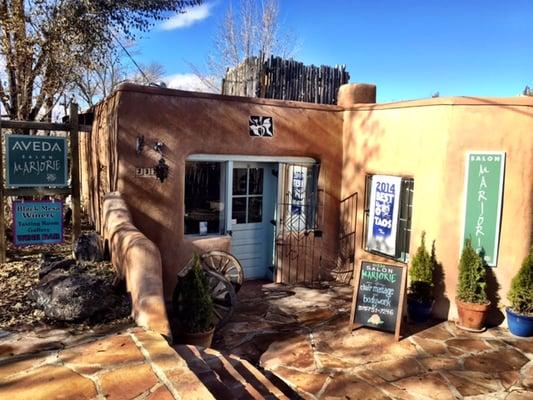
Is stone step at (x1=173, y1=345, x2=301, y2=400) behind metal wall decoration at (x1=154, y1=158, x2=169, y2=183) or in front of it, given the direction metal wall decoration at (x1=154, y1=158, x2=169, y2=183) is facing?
in front

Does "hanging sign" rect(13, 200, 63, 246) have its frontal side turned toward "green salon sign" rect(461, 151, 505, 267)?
no

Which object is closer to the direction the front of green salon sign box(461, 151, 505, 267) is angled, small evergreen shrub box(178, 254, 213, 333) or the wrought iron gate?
the small evergreen shrub

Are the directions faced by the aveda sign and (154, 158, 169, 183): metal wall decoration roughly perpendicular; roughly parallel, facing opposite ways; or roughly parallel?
roughly parallel

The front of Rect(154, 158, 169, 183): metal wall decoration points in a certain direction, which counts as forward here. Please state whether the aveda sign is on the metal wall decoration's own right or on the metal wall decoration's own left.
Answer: on the metal wall decoration's own right

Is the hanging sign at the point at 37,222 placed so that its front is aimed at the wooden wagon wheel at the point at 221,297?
no

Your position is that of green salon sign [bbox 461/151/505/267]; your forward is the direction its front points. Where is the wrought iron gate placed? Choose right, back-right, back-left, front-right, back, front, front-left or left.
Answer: right

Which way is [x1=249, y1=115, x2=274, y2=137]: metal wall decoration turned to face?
toward the camera

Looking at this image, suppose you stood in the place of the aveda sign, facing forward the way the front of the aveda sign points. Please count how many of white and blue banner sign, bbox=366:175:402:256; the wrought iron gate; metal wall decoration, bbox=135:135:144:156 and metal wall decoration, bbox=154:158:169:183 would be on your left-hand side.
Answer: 4

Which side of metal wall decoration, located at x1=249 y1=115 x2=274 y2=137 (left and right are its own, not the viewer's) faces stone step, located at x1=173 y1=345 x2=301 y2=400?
front

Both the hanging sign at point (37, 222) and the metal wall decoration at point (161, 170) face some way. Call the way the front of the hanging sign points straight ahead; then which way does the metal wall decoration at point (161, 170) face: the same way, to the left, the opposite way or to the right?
the same way

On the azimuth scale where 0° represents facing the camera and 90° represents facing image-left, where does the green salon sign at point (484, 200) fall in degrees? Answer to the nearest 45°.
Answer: approximately 0°

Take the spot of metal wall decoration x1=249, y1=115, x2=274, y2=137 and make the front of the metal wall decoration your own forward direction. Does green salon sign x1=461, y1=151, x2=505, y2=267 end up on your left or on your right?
on your left

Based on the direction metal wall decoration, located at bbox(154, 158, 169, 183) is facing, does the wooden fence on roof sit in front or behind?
behind

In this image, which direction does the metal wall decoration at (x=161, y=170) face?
toward the camera

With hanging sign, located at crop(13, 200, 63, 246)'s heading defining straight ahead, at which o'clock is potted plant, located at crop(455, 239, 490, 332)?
The potted plant is roughly at 10 o'clock from the hanging sign.

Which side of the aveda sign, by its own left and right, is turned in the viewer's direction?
front

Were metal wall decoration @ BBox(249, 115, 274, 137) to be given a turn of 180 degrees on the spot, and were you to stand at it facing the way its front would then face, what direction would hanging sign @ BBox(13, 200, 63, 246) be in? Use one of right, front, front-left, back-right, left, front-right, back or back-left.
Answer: back-left

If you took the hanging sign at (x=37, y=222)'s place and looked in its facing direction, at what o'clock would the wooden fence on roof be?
The wooden fence on roof is roughly at 8 o'clock from the hanging sign.

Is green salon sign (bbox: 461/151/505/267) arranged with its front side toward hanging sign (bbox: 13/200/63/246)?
no

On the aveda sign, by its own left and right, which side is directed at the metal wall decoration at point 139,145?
left
